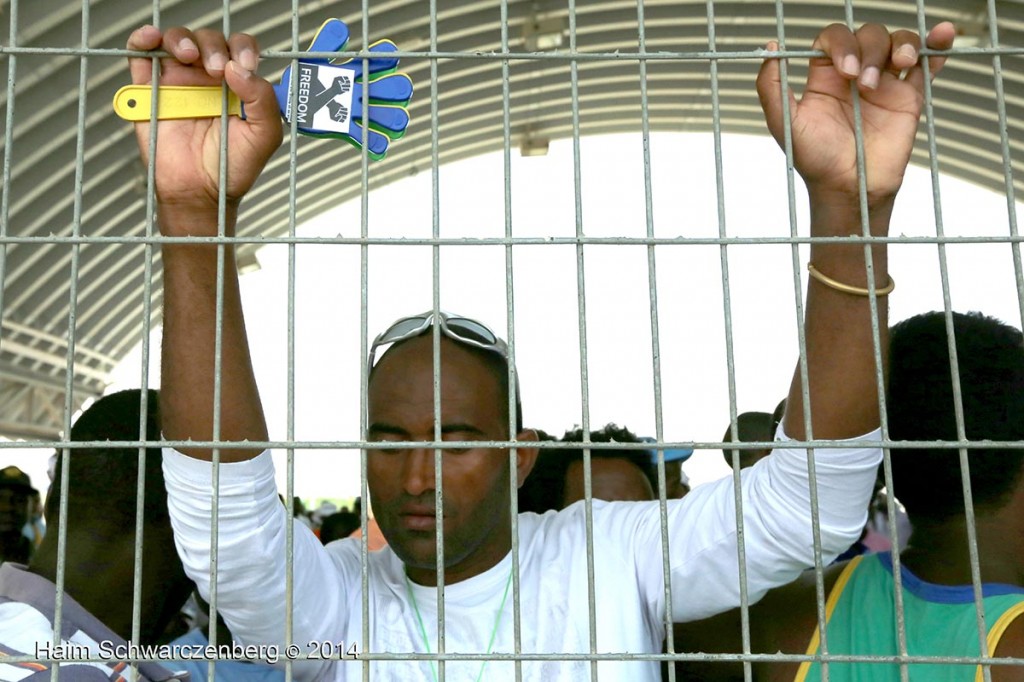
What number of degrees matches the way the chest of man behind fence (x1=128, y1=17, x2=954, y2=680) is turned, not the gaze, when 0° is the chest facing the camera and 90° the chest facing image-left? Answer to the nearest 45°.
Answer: approximately 0°
